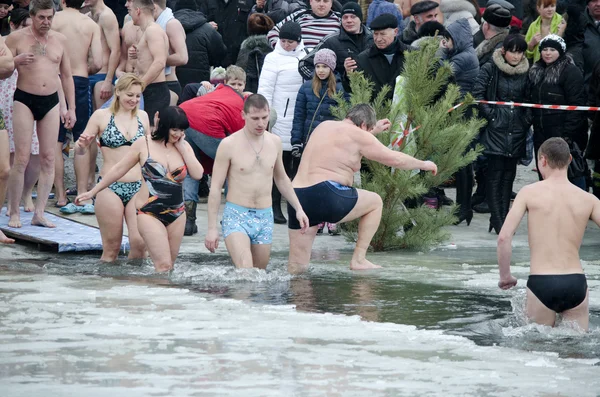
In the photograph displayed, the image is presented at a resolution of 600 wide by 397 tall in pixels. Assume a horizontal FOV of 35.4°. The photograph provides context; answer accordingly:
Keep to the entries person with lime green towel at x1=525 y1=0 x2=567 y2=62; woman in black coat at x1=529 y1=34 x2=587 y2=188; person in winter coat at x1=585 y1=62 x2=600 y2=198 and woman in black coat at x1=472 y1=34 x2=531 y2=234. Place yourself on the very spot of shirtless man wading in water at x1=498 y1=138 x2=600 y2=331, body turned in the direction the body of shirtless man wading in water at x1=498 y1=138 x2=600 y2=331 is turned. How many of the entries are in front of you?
4

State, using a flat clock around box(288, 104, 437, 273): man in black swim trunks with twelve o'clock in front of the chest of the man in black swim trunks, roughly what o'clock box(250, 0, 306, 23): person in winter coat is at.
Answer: The person in winter coat is roughly at 10 o'clock from the man in black swim trunks.

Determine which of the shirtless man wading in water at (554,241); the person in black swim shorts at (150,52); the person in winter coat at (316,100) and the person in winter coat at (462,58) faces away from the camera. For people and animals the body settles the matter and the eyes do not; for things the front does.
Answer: the shirtless man wading in water

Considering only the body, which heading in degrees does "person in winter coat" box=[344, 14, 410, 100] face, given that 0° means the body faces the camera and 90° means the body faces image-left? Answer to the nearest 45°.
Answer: approximately 0°

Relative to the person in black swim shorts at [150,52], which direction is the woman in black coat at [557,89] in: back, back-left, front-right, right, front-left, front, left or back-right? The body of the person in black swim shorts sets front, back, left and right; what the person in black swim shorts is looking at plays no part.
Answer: back

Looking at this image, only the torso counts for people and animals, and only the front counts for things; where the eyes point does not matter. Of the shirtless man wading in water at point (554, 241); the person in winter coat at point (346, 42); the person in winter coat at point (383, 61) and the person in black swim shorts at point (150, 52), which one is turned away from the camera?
the shirtless man wading in water

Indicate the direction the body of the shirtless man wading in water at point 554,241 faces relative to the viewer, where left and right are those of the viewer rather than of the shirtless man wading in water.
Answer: facing away from the viewer

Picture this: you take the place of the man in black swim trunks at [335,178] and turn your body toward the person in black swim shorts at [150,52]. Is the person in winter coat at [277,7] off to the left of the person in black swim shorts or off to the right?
right

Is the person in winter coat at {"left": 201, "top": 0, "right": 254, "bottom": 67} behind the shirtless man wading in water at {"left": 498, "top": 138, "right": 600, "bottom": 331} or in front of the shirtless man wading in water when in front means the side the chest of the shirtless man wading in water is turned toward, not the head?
in front

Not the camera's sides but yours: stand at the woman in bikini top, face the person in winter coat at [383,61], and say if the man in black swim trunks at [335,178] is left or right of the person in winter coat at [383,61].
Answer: right

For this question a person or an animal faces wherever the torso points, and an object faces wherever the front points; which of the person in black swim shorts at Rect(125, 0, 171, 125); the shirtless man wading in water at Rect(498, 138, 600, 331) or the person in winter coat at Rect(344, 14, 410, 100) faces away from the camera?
the shirtless man wading in water

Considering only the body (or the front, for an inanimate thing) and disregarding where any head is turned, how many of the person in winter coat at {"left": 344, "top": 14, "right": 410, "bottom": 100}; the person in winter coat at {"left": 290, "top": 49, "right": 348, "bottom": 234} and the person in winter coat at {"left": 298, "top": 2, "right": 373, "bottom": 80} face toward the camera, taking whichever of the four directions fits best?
3

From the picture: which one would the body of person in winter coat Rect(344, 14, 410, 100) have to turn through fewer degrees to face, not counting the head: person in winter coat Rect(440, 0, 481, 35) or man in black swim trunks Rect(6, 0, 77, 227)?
the man in black swim trunks

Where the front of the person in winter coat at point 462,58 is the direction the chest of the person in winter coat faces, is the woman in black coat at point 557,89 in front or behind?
behind
